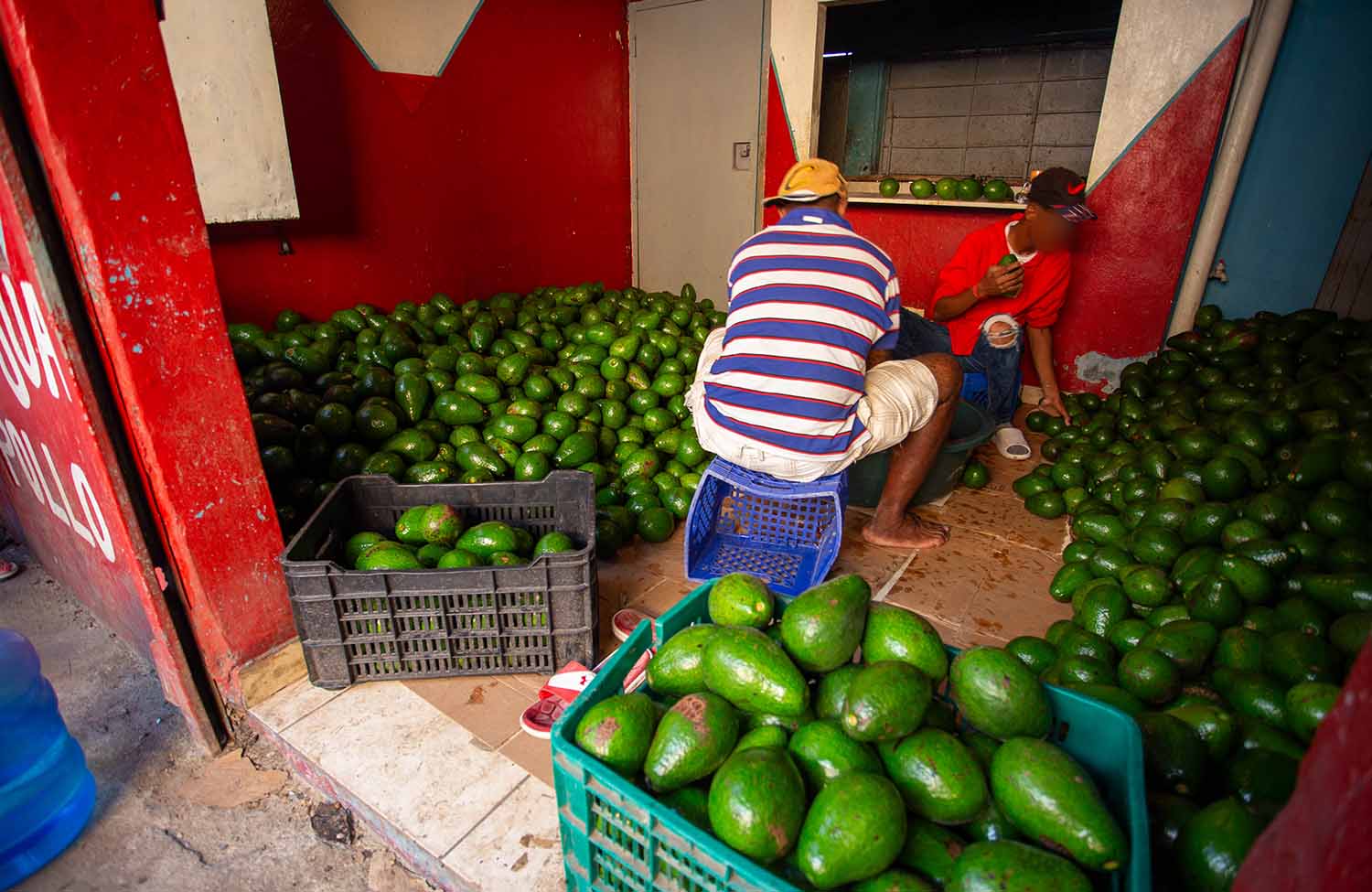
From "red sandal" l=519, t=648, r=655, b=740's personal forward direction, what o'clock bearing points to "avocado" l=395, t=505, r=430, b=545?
The avocado is roughly at 3 o'clock from the red sandal.

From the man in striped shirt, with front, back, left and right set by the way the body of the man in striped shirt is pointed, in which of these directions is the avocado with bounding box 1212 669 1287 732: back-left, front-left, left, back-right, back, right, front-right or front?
right

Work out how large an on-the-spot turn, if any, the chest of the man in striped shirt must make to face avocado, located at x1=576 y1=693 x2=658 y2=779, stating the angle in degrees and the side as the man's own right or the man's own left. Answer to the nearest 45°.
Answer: approximately 135° to the man's own right

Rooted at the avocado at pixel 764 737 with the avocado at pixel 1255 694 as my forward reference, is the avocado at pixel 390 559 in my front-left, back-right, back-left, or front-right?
back-left

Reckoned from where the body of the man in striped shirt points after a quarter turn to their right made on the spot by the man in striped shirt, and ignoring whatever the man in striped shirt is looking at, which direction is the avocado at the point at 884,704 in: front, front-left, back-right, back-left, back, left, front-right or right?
front-right

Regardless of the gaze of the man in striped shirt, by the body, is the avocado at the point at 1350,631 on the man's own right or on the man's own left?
on the man's own right

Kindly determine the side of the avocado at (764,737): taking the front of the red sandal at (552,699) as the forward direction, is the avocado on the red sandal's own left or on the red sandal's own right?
on the red sandal's own left

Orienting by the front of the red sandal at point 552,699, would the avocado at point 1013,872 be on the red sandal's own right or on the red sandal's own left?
on the red sandal's own left

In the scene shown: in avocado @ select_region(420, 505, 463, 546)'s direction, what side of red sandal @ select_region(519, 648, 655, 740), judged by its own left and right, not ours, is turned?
right

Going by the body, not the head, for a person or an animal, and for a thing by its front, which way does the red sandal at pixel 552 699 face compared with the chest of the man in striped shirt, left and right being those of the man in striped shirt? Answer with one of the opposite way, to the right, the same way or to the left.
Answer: the opposite way

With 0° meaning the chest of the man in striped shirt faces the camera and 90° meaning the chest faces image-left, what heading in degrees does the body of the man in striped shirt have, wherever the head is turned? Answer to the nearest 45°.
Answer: approximately 225°
